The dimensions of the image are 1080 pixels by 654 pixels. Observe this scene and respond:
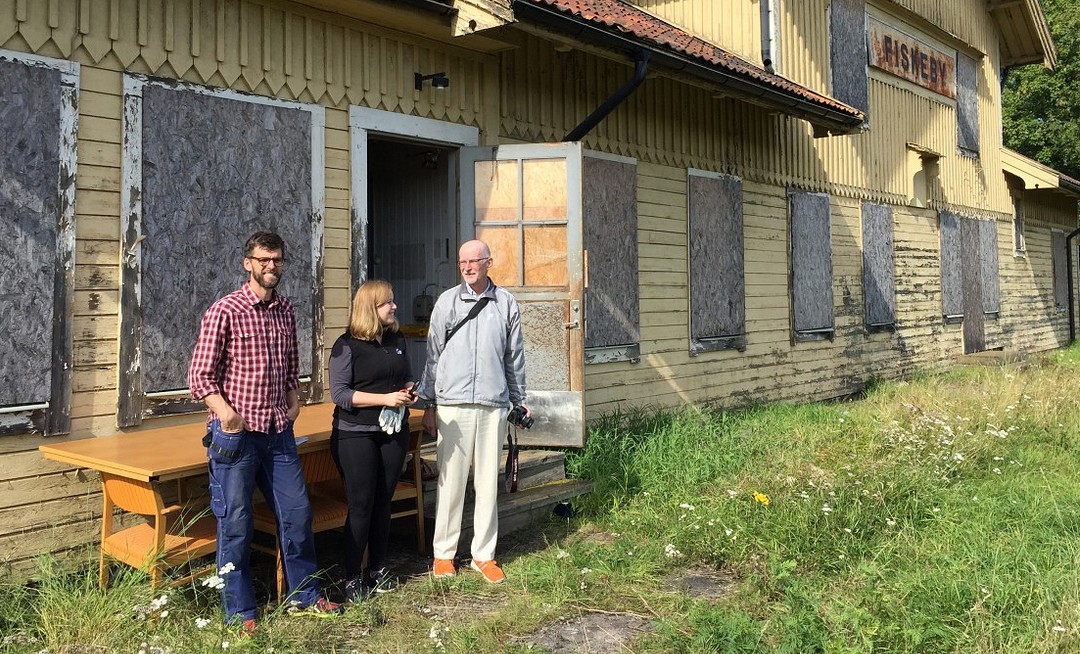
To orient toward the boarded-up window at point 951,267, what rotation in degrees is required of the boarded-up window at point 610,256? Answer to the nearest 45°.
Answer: approximately 90° to its left

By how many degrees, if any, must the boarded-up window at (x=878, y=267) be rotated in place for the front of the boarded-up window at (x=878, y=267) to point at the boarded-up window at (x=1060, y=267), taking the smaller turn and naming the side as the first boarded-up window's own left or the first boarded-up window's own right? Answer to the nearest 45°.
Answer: approximately 90° to the first boarded-up window's own left

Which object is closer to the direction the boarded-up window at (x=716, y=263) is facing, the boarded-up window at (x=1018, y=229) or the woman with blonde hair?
the woman with blonde hair

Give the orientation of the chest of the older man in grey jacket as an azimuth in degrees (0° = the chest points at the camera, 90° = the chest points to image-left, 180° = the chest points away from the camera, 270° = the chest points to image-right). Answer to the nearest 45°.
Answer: approximately 0°

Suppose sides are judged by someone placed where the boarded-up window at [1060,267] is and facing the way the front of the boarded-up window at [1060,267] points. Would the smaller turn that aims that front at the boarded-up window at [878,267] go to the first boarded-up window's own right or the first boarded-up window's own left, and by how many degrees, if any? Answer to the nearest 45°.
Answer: approximately 45° to the first boarded-up window's own right

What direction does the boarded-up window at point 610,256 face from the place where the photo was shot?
facing the viewer and to the right of the viewer

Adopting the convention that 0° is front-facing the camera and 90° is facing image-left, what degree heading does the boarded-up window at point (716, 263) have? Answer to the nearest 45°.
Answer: approximately 315°

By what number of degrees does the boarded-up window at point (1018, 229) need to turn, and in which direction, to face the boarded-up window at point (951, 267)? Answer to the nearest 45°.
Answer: approximately 45° to its right

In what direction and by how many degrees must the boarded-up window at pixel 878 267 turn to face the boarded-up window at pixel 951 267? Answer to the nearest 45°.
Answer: approximately 90° to its left

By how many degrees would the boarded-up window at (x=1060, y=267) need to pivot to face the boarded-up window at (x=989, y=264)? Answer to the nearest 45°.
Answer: approximately 45° to its right

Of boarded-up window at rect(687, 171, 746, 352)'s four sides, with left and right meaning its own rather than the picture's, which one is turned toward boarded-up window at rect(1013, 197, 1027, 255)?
left

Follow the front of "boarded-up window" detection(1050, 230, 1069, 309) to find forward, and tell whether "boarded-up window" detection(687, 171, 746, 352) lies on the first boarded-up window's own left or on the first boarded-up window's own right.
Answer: on the first boarded-up window's own right

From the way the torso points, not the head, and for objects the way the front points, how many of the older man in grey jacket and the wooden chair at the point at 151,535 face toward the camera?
1

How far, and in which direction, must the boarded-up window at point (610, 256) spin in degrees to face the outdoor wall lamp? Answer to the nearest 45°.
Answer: approximately 90° to its right

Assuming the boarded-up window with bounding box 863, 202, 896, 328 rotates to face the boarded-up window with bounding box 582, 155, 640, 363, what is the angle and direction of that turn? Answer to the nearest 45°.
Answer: approximately 90° to its right

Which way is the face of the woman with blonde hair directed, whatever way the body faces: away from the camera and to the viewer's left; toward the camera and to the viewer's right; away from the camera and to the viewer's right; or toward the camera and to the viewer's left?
toward the camera and to the viewer's right

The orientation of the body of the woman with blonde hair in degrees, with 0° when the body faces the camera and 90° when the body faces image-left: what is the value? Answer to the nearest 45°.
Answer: approximately 315°
